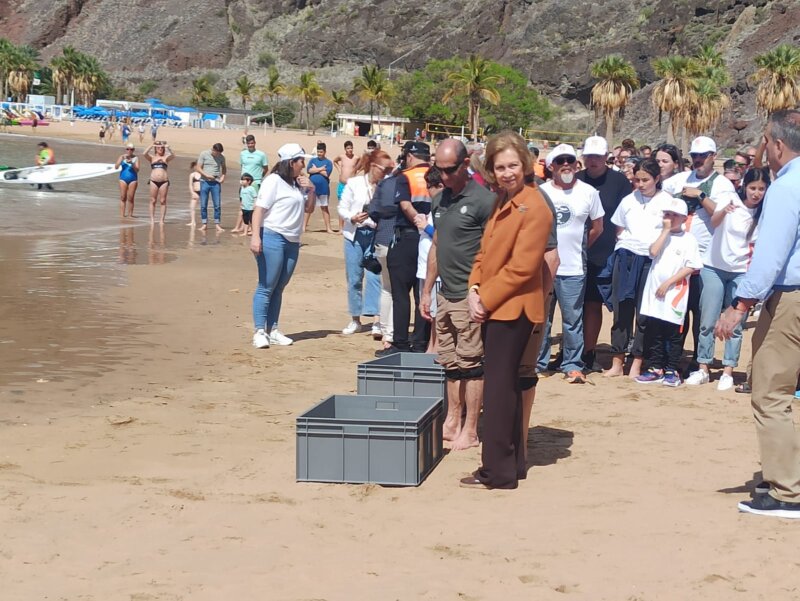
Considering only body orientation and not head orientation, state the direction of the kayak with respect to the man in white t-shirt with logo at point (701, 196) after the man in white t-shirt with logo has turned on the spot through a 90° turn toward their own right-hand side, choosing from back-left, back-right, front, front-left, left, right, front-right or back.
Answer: front

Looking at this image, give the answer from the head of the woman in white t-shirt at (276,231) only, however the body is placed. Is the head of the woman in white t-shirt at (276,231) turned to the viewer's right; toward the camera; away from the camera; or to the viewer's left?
to the viewer's right

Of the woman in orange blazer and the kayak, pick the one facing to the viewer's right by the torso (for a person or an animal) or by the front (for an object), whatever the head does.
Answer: the kayak

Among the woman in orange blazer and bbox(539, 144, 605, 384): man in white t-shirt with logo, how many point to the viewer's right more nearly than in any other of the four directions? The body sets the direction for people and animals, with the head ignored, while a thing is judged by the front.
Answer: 0

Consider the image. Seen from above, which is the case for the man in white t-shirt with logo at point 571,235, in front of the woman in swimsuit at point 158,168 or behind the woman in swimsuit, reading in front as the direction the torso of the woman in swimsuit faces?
in front

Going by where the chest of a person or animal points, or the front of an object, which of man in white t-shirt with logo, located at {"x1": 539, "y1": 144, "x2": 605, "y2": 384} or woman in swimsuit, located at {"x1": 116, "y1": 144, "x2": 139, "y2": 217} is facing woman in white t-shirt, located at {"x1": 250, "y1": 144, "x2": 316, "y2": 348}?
the woman in swimsuit

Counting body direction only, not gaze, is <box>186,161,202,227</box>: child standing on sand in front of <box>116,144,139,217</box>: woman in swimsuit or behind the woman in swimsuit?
in front

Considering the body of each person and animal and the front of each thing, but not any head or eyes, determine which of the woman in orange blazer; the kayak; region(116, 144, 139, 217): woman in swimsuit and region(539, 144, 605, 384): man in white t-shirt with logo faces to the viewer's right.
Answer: the kayak
